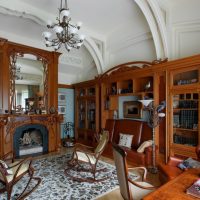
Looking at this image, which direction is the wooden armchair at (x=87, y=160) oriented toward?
to the viewer's left

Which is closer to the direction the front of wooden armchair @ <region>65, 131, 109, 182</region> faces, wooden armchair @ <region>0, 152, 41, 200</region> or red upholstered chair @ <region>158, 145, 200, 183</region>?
the wooden armchair

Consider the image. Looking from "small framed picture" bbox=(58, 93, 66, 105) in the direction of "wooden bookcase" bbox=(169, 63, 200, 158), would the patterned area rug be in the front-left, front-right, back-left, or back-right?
front-right

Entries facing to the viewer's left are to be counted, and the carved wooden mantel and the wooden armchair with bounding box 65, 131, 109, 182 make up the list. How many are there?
1

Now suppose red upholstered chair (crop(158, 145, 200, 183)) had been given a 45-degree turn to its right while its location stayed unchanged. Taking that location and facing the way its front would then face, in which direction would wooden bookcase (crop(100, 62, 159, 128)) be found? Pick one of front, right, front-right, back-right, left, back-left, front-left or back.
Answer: front-right

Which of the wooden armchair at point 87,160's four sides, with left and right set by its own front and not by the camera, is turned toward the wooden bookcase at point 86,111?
right

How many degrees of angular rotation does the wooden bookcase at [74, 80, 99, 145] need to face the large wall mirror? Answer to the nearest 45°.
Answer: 0° — it already faces it

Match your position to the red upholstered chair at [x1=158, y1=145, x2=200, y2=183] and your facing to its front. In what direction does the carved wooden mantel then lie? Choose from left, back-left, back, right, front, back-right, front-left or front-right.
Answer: front-right

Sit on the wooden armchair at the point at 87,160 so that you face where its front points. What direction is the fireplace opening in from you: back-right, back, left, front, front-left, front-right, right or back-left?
front-right

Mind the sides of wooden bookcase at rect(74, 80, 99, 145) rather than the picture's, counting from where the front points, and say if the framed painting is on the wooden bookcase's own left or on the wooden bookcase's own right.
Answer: on the wooden bookcase's own left

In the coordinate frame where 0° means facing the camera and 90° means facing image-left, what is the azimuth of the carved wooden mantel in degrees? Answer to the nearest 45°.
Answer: approximately 0°

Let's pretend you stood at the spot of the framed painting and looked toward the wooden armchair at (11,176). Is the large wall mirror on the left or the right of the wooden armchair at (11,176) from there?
right

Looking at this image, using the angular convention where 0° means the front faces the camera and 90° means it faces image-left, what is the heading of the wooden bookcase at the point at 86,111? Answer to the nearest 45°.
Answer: approximately 45°

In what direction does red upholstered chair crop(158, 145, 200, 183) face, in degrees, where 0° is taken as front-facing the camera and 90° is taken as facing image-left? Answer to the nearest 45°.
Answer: approximately 45°
